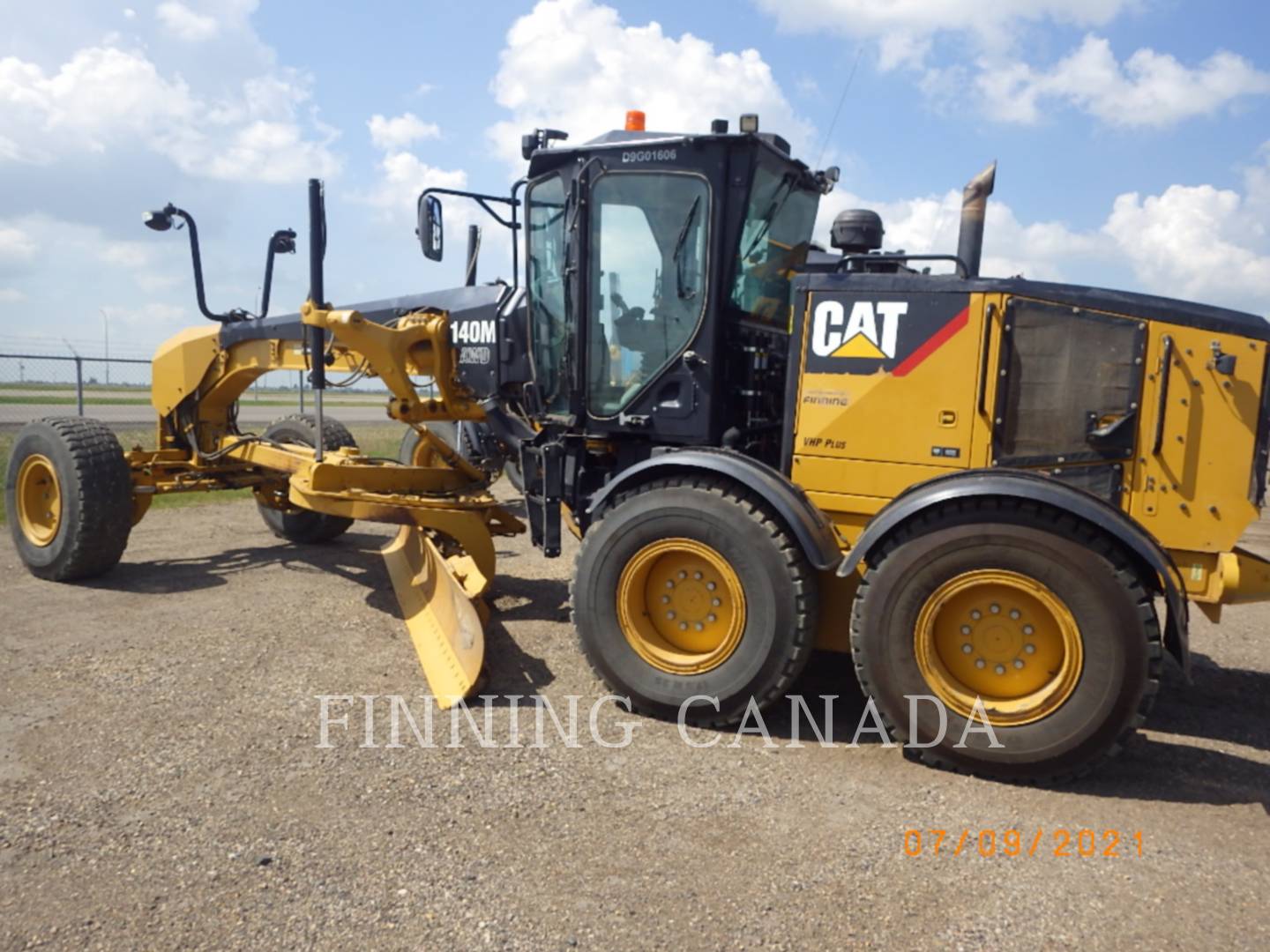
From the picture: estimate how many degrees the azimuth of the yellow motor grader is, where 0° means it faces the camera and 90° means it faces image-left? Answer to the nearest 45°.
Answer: approximately 135°
